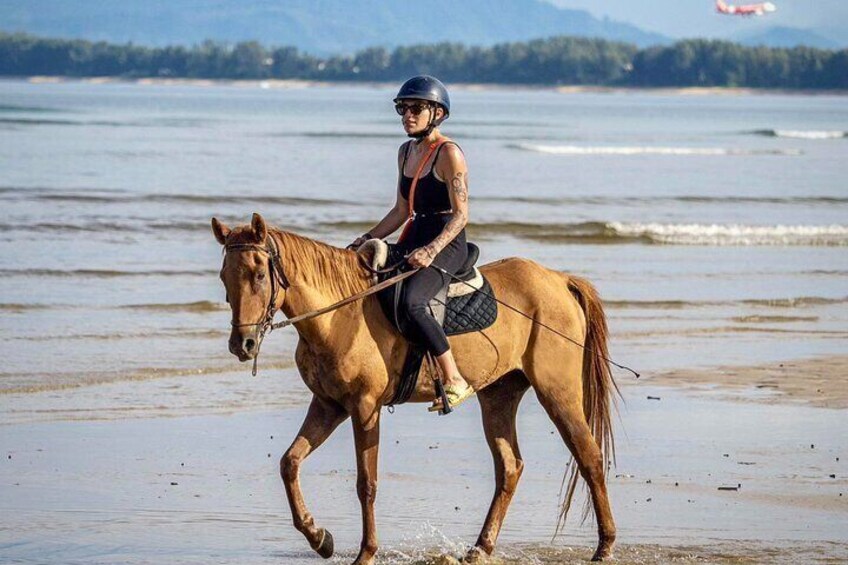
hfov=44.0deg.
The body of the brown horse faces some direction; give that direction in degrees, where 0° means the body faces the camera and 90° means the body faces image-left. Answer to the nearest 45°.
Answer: approximately 45°

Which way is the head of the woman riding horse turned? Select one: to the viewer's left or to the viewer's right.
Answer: to the viewer's left
